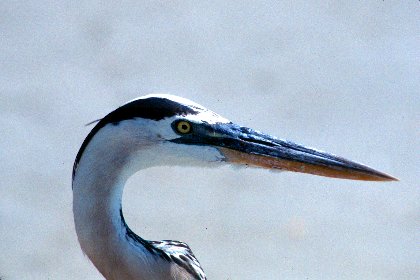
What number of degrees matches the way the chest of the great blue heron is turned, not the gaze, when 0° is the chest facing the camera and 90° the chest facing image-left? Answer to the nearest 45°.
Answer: approximately 270°
